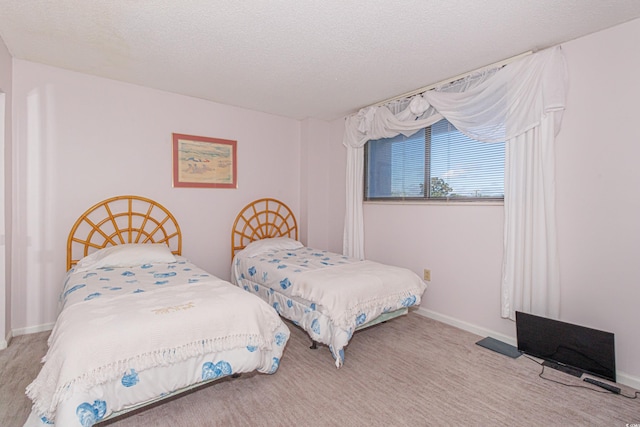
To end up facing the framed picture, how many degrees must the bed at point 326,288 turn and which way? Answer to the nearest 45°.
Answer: approximately 180°

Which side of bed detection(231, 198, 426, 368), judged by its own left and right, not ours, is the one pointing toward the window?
left

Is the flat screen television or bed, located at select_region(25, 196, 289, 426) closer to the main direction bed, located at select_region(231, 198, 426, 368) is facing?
the flat screen television

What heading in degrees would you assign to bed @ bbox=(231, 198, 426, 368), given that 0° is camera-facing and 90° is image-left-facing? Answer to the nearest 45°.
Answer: approximately 315°

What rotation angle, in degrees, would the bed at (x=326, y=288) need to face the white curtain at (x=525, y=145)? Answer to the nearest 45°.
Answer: approximately 45° to its left

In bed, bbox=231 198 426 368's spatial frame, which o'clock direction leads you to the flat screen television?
The flat screen television is roughly at 11 o'clock from the bed.

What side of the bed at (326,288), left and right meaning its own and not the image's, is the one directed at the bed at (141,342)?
right
